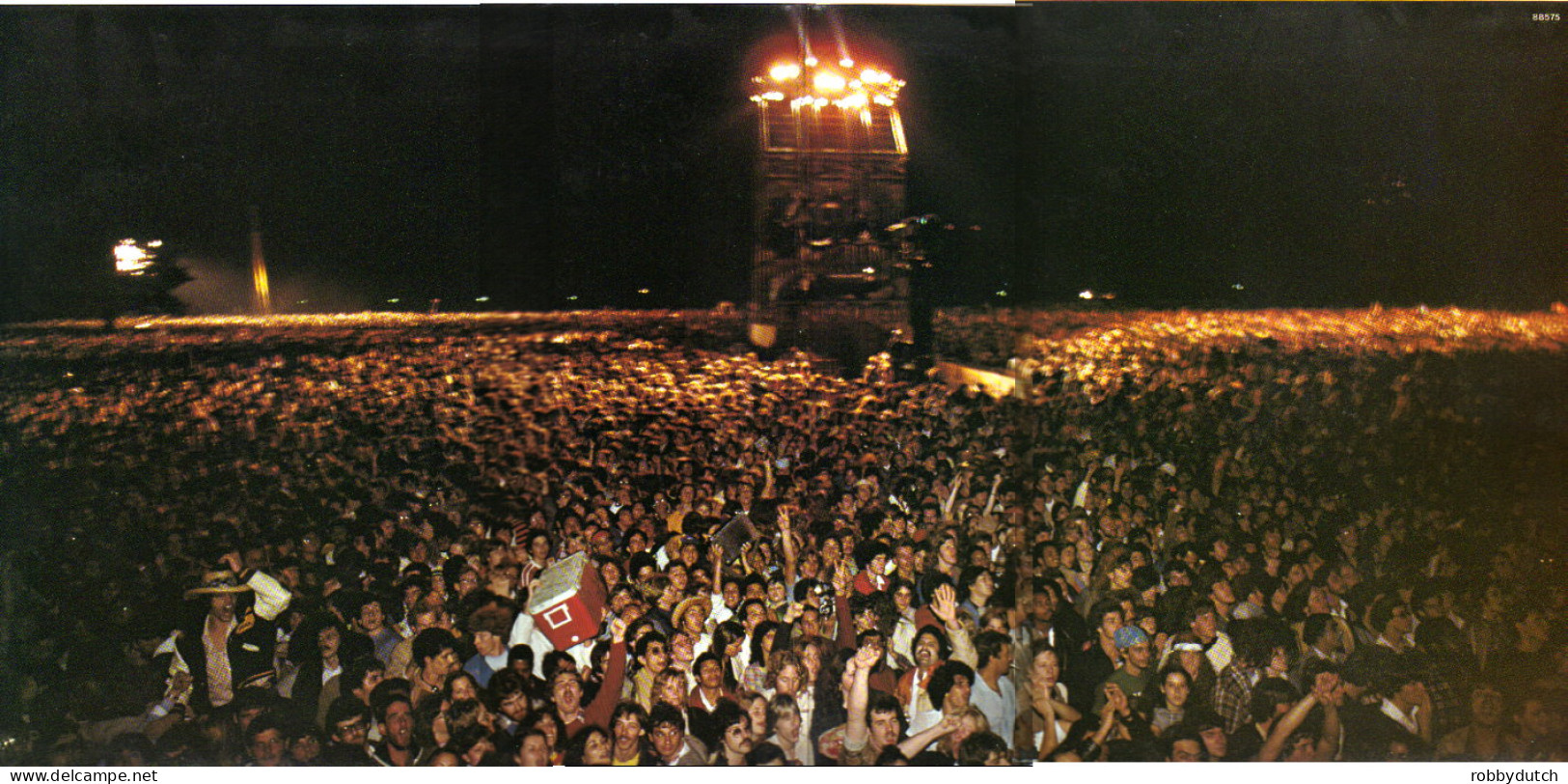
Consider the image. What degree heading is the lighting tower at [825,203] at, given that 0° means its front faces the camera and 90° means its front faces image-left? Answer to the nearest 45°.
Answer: approximately 0°

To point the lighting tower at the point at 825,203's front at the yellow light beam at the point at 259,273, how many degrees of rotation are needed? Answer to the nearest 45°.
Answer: approximately 90° to its right

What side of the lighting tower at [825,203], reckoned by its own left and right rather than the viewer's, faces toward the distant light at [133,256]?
right
